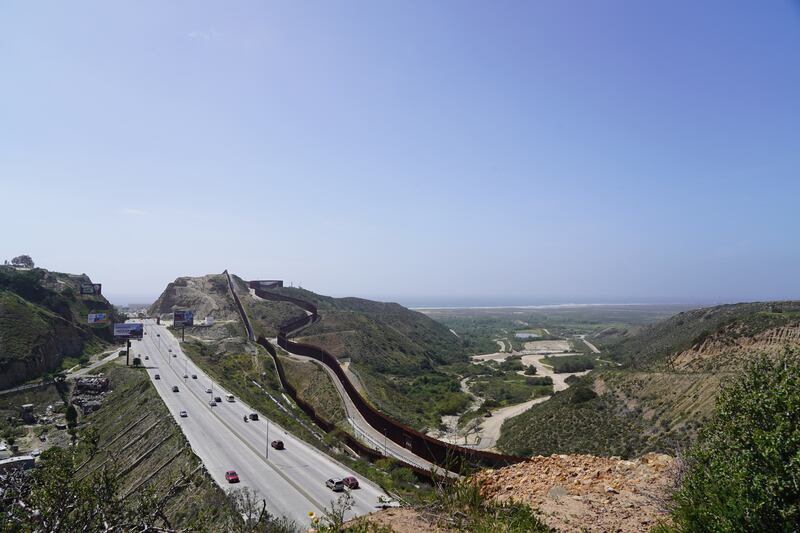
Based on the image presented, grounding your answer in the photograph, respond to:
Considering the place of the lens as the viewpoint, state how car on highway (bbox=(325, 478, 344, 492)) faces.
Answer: facing away from the viewer and to the left of the viewer
